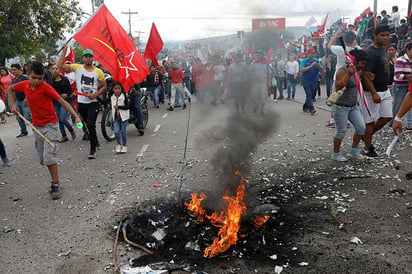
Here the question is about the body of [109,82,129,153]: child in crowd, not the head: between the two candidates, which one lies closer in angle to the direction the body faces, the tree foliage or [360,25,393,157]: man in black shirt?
the man in black shirt

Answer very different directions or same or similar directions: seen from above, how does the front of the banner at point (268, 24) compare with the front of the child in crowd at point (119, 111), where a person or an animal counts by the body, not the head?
same or similar directions

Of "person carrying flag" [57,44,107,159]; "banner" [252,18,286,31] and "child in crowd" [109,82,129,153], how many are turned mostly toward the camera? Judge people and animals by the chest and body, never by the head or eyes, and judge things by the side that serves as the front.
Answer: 3

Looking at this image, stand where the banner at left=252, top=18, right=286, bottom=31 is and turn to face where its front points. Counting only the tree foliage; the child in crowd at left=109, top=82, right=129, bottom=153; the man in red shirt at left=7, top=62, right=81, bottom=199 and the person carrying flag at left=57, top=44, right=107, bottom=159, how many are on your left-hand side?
0

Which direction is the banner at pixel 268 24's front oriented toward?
toward the camera

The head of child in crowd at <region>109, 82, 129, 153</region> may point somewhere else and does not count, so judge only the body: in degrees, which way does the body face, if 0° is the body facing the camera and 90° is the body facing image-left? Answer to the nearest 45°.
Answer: approximately 0°

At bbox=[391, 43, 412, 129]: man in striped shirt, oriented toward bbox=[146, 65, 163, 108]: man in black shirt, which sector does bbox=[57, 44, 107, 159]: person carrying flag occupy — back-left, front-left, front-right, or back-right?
front-left

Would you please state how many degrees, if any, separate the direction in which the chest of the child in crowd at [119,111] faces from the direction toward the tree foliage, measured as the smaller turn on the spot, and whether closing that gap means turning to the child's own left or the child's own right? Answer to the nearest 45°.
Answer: approximately 180°

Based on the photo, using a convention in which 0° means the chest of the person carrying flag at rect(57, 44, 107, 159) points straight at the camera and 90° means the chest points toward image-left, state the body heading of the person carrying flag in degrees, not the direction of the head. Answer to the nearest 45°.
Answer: approximately 0°

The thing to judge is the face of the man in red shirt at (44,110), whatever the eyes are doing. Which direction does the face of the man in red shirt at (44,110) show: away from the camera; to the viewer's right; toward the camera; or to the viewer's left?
toward the camera
